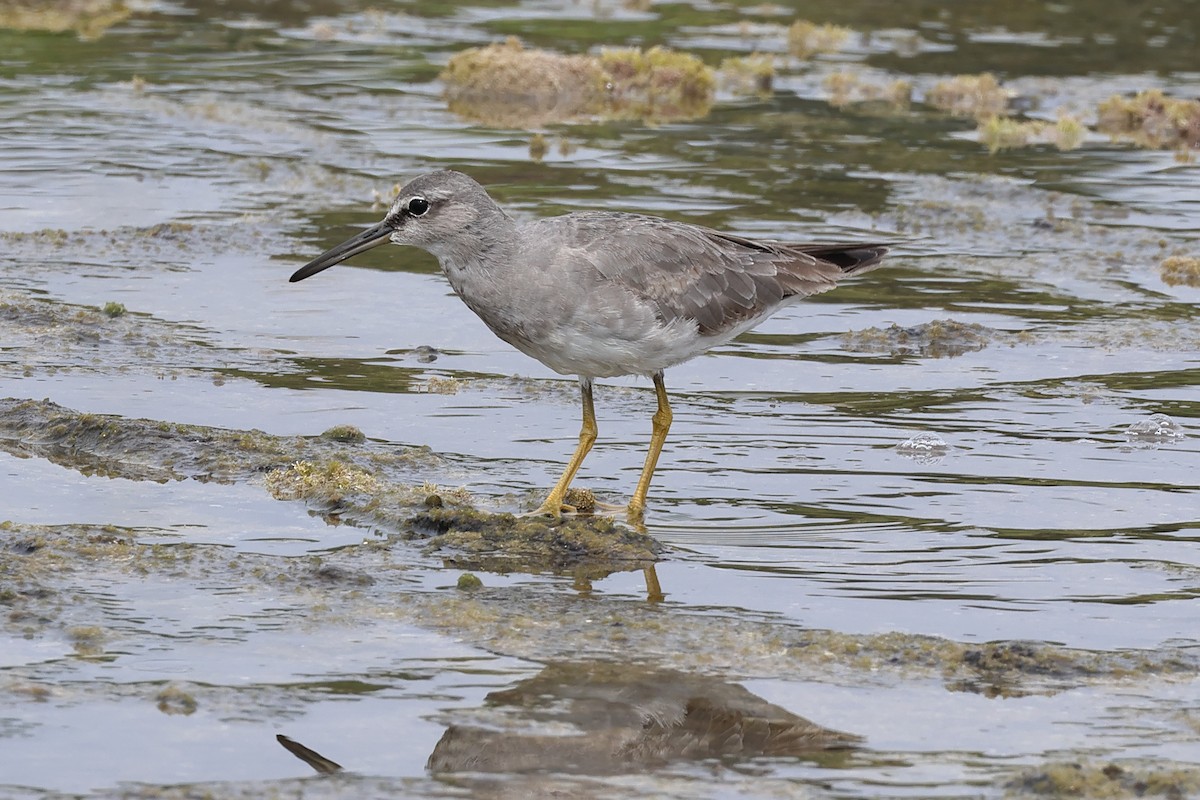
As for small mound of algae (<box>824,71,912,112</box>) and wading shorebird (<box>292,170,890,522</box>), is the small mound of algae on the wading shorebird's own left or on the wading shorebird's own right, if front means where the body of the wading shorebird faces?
on the wading shorebird's own right

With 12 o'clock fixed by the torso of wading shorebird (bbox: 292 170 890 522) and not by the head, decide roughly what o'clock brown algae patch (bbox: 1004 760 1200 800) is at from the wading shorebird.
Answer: The brown algae patch is roughly at 8 o'clock from the wading shorebird.

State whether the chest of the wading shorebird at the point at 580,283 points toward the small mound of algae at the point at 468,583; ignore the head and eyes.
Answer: no

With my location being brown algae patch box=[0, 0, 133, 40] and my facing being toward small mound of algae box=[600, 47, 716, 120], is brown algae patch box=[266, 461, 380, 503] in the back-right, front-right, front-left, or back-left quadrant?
front-right

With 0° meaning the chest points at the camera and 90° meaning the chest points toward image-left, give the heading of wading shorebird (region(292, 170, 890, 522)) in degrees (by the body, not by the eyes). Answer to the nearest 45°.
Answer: approximately 90°

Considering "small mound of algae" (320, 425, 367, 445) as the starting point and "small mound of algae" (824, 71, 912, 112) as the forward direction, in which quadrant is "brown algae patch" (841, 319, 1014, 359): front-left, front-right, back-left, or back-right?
front-right

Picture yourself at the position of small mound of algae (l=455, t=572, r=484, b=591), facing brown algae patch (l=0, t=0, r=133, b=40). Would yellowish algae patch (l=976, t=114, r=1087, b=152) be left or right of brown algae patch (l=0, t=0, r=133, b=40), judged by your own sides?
right

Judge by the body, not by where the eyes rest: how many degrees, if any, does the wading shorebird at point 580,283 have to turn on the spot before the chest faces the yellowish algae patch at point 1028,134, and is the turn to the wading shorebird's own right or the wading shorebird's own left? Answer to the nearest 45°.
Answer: approximately 135° to the wading shorebird's own right

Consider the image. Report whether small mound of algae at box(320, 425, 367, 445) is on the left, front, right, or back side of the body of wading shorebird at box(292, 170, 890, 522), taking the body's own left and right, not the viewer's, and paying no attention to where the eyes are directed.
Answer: front

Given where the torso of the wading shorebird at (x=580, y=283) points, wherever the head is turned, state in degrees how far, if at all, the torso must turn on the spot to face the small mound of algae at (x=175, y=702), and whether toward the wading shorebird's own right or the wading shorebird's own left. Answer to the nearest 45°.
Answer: approximately 45° to the wading shorebird's own left

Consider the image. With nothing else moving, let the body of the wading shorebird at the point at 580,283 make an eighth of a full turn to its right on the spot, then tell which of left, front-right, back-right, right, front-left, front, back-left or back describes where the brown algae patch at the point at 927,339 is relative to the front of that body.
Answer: right
